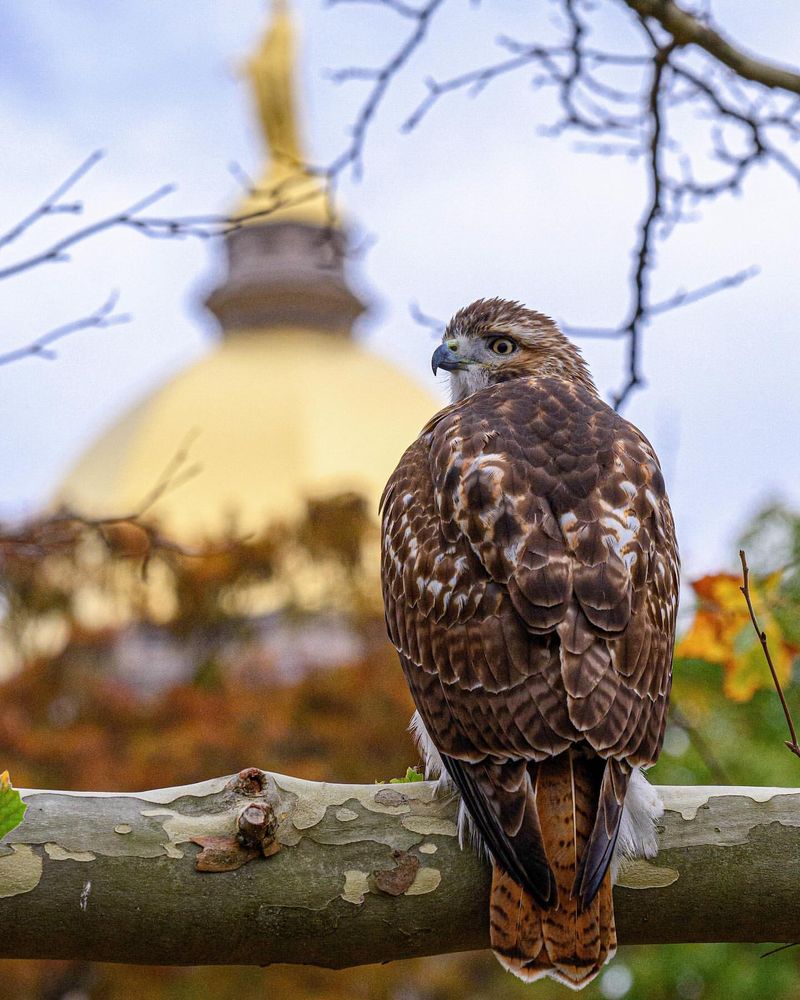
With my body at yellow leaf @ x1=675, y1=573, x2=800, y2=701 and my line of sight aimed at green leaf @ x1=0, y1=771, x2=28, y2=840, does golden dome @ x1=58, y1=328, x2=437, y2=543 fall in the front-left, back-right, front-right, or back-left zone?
back-right

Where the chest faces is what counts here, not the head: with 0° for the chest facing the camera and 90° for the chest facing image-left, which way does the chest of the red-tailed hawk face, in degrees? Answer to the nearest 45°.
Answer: approximately 180°

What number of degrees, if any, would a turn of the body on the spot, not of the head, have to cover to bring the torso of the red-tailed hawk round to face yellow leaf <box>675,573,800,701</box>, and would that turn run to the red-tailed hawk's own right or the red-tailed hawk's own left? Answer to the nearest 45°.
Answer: approximately 45° to the red-tailed hawk's own right

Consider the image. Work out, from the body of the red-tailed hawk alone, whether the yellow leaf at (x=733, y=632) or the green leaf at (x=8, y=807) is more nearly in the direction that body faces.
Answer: the yellow leaf

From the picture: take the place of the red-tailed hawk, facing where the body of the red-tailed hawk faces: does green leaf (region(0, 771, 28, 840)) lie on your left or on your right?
on your left
